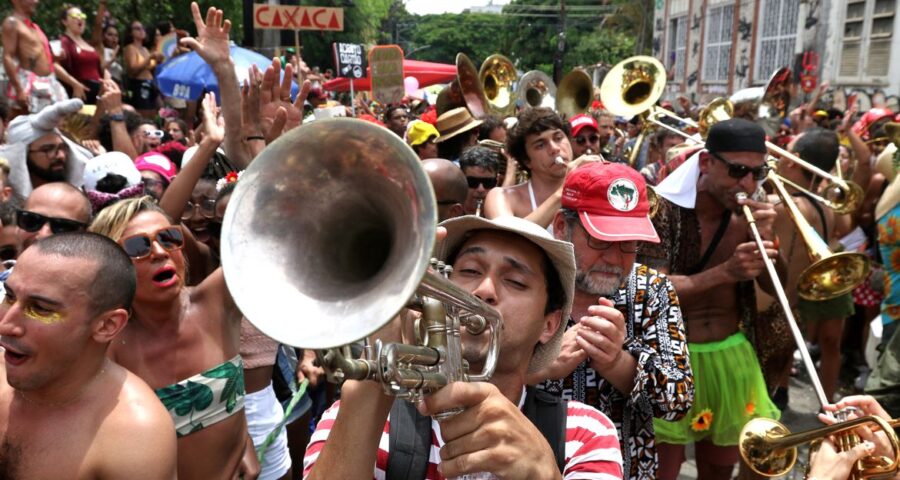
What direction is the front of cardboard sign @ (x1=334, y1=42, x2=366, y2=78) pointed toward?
toward the camera

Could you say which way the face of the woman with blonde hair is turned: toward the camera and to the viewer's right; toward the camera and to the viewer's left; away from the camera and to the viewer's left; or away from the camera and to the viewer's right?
toward the camera and to the viewer's right

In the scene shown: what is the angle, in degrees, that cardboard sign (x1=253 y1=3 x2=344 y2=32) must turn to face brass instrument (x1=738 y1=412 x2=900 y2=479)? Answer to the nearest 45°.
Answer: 0° — it already faces it

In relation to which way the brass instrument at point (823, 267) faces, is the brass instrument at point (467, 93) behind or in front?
behind

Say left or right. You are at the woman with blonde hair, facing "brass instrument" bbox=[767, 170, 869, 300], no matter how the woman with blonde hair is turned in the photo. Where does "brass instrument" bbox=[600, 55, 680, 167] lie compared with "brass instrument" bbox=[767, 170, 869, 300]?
left

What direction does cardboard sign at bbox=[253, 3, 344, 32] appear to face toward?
toward the camera

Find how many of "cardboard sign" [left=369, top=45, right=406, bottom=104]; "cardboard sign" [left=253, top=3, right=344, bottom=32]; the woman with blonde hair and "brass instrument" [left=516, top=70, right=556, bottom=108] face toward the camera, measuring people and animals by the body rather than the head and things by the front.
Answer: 4

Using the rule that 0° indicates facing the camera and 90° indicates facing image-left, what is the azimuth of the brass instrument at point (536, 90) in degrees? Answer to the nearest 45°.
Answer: approximately 0°

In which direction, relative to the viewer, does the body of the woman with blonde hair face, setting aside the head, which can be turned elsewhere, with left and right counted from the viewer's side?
facing the viewer

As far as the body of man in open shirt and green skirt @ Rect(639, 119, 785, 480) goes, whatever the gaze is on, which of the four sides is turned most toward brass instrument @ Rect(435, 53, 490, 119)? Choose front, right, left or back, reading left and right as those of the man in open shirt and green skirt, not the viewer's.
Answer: back

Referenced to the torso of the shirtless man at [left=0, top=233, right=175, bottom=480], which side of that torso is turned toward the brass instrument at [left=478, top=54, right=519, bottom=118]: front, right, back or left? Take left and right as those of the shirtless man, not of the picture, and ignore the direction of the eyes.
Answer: back

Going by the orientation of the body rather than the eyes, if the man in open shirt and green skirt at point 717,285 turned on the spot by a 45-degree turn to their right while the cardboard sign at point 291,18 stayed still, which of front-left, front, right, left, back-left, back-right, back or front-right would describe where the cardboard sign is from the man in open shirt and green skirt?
back-right

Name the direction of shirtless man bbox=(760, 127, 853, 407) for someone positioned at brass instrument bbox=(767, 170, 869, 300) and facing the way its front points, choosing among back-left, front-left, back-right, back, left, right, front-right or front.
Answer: back-left

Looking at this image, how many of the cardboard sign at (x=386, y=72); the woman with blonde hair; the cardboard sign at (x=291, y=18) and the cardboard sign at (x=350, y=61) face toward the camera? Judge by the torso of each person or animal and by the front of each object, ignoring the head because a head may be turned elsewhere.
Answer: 4
